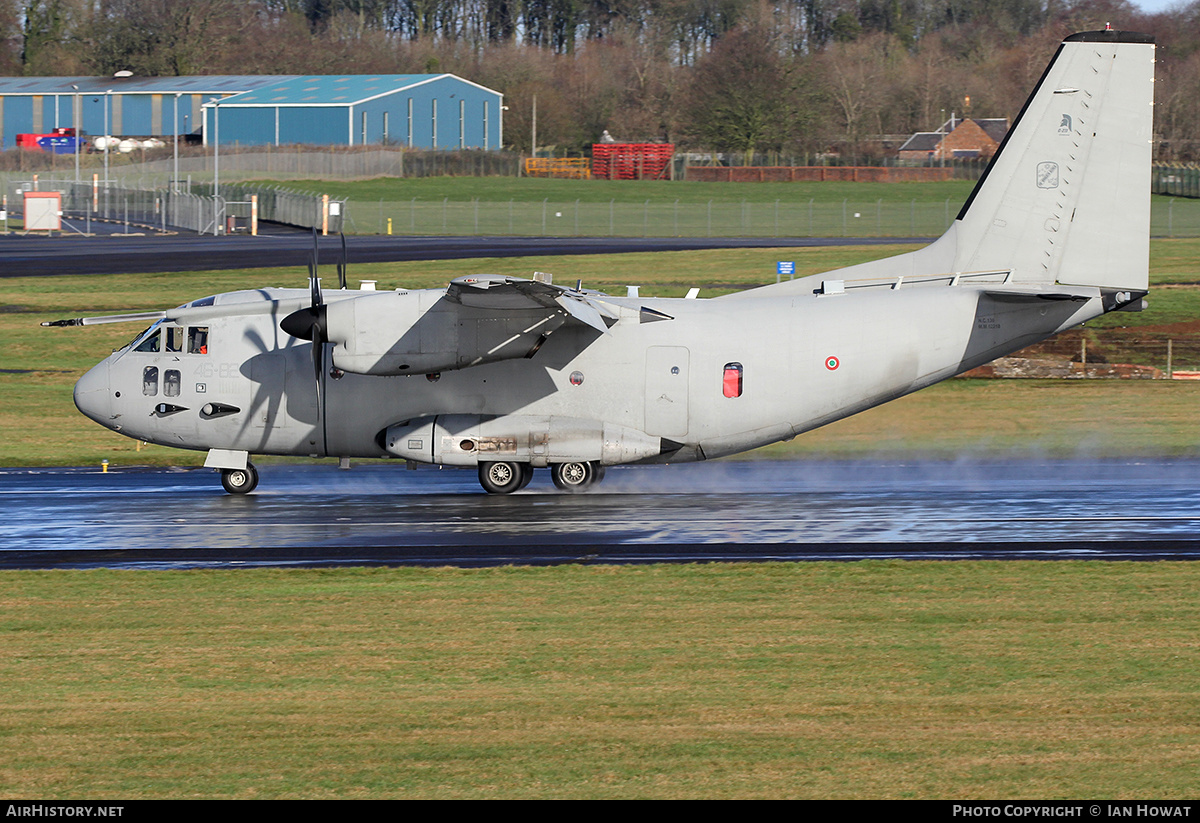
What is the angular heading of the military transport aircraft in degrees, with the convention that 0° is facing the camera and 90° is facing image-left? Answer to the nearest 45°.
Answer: approximately 90°
